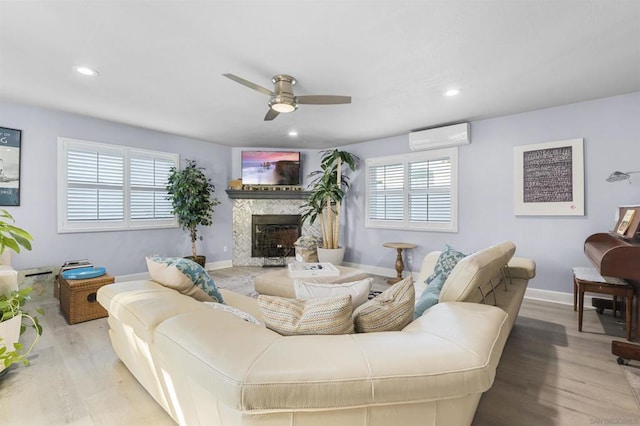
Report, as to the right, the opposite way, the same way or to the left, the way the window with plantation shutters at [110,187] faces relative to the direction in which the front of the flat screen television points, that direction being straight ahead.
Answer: to the left

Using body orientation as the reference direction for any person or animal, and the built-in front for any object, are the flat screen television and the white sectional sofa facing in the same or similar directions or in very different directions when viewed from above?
very different directions

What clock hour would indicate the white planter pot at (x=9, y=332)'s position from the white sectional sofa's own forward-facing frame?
The white planter pot is roughly at 10 o'clock from the white sectional sofa.

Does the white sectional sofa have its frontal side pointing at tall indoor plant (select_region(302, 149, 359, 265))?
yes

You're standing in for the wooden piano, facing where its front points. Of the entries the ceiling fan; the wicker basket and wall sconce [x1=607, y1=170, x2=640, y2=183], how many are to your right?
1

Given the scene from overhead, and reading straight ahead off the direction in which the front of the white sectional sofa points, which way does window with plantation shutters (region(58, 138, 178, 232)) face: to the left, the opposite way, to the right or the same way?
to the right

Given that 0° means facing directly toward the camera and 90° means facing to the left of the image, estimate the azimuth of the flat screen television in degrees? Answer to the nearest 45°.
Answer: approximately 0°

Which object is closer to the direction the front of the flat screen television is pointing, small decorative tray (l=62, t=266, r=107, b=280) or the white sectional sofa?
the white sectional sofa

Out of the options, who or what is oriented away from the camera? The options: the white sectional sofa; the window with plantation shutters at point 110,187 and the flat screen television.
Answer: the white sectional sofa

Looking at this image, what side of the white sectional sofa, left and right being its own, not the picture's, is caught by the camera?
back

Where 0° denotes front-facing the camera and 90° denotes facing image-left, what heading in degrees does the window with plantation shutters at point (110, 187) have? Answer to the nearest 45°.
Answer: approximately 315°

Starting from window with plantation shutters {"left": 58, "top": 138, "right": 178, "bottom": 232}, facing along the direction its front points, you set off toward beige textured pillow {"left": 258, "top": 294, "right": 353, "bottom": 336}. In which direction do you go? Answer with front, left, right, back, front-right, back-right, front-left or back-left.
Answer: front-right

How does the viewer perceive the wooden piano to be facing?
facing to the left of the viewer
